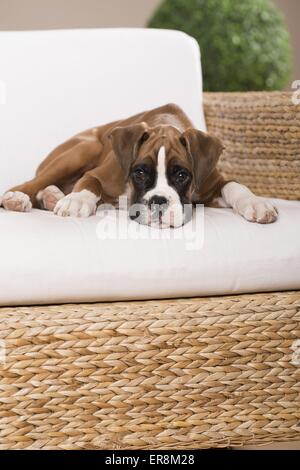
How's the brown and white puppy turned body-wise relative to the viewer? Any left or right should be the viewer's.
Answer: facing the viewer and to the right of the viewer

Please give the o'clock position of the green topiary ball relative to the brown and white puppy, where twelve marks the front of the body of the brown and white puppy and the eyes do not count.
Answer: The green topiary ball is roughly at 8 o'clock from the brown and white puppy.
